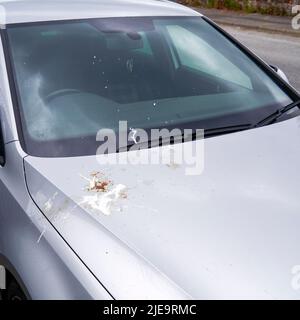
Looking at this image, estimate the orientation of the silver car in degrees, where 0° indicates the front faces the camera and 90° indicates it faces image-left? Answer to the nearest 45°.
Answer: approximately 315°
